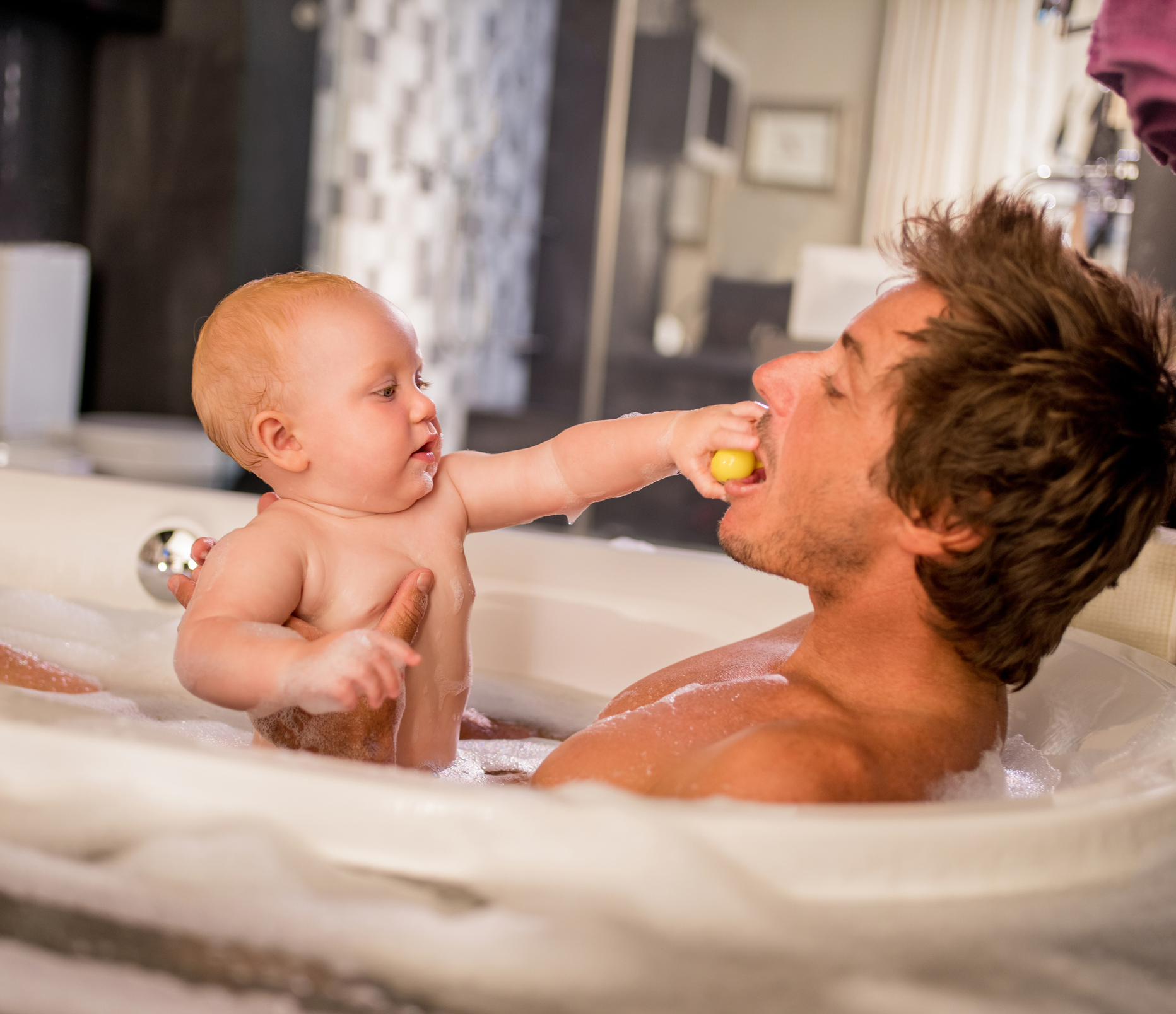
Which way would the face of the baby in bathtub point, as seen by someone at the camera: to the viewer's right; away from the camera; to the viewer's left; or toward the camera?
to the viewer's right

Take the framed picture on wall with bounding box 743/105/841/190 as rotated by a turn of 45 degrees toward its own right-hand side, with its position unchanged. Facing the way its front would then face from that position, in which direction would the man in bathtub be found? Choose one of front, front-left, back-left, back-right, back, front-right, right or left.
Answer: front-left

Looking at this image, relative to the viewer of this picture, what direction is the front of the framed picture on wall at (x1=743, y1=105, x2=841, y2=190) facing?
facing the viewer

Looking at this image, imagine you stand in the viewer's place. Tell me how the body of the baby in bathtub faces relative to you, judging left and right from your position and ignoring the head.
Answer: facing the viewer and to the right of the viewer

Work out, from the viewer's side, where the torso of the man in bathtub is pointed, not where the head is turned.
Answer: to the viewer's left

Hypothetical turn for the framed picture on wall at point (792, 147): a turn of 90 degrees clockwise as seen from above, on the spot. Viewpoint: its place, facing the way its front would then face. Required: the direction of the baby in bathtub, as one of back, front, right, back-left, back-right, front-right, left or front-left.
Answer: left

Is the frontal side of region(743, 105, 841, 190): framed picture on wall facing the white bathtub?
yes
